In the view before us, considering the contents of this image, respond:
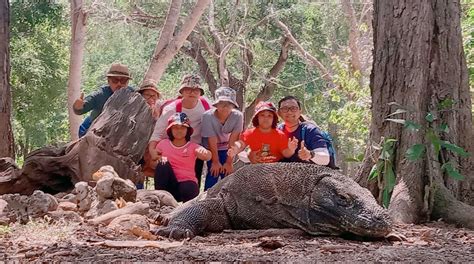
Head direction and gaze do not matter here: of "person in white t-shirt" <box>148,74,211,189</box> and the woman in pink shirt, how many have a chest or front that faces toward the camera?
2

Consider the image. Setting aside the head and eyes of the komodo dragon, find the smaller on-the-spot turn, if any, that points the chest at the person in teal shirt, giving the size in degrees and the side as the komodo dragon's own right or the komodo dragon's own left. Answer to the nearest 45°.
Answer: approximately 180°

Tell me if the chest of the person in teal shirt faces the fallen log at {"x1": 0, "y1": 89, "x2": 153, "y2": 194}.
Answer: yes

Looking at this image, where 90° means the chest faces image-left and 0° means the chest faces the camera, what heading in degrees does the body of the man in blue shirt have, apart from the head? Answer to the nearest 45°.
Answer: approximately 45°

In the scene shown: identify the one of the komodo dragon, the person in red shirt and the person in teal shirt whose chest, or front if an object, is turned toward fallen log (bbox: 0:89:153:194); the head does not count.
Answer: the person in teal shirt

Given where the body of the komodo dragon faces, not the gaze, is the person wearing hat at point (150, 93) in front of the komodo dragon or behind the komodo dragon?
behind

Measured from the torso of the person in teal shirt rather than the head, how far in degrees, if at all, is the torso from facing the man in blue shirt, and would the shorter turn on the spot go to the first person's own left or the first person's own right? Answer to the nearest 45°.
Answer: approximately 45° to the first person's own left
